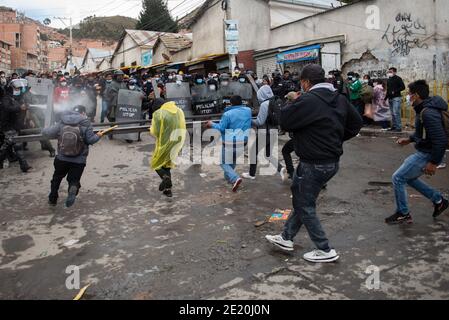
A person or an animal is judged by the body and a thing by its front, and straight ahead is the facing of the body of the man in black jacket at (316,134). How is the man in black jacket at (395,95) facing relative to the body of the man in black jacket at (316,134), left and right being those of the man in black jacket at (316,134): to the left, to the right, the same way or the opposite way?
to the left

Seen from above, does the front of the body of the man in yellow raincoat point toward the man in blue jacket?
no

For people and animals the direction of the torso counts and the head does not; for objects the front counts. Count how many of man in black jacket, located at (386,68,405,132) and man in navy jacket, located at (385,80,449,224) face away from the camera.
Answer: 0

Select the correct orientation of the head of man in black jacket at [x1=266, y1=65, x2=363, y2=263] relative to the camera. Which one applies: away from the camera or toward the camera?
away from the camera

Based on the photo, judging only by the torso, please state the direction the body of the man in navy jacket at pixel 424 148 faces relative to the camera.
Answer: to the viewer's left

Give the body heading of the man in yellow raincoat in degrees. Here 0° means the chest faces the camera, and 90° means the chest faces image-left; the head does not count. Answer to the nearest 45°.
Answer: approximately 135°

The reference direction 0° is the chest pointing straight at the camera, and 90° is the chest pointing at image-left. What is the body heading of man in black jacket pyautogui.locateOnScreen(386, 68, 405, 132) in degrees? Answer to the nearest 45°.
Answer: approximately 45°

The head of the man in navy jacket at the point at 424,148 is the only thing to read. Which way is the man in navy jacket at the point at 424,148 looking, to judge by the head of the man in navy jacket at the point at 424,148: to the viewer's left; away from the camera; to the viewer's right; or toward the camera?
to the viewer's left

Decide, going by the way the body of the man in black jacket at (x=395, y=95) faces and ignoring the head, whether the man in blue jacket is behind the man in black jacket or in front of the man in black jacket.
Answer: in front

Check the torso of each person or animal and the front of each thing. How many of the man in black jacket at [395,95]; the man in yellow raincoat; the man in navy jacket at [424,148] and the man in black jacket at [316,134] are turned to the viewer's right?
0

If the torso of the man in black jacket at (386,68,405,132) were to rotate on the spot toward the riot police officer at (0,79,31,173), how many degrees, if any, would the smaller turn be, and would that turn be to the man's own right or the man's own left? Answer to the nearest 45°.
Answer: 0° — they already face them
